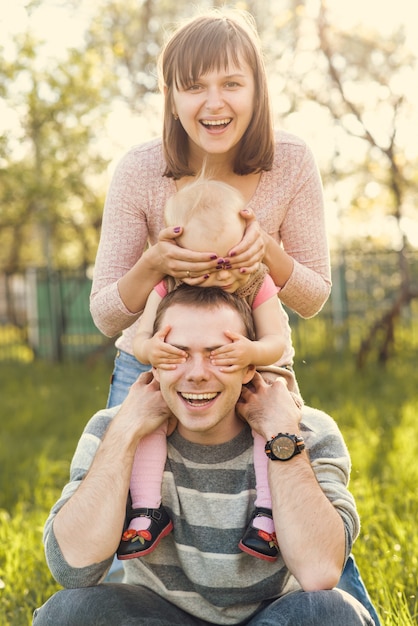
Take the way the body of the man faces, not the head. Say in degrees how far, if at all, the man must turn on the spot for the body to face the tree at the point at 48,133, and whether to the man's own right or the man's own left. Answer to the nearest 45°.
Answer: approximately 180°

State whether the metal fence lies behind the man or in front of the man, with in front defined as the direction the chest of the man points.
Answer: behind

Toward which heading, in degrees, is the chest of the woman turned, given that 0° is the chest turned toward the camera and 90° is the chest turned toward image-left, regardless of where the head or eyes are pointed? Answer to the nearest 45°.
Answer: approximately 0°

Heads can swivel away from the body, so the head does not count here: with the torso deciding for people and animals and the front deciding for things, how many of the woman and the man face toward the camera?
2

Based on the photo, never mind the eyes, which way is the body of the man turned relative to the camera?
toward the camera

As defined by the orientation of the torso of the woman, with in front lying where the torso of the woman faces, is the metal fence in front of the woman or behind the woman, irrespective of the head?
behind
